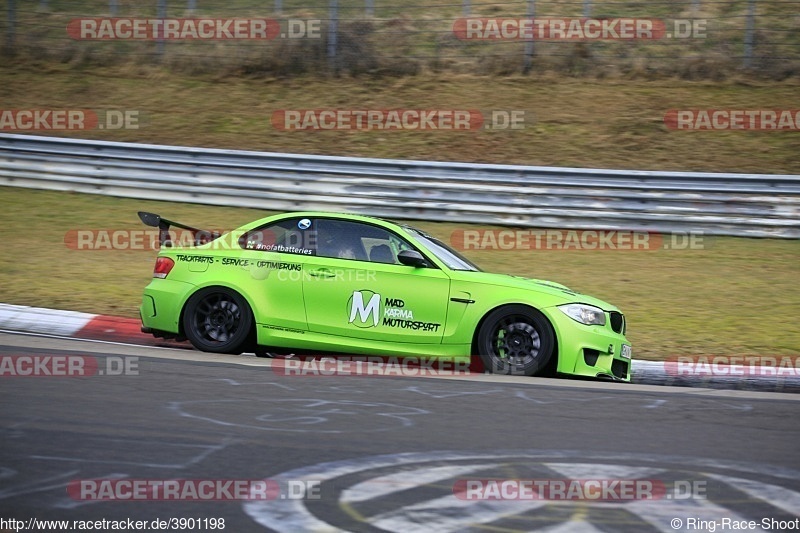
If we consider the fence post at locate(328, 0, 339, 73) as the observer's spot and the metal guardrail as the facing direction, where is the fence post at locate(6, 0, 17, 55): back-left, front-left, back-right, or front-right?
back-right

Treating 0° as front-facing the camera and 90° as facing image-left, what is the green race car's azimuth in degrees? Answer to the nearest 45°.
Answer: approximately 270°

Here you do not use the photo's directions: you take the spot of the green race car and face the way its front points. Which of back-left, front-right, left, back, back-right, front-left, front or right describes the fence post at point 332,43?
left

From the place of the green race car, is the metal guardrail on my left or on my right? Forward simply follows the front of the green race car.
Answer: on my left

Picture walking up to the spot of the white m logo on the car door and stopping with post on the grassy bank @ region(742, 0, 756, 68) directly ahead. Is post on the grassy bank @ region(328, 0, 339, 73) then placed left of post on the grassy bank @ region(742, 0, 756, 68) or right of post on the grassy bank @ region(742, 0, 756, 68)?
left

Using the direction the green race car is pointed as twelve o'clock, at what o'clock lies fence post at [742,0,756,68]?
The fence post is roughly at 10 o'clock from the green race car.

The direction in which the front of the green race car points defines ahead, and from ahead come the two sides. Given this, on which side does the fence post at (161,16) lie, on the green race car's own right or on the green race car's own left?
on the green race car's own left

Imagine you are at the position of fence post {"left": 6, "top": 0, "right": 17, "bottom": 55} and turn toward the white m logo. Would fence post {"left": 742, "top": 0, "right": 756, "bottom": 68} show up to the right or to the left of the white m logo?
left

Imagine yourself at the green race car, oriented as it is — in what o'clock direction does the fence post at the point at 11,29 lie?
The fence post is roughly at 8 o'clock from the green race car.

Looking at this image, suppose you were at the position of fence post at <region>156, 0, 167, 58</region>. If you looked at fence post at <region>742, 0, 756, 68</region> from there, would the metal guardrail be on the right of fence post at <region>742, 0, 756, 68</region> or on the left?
right
